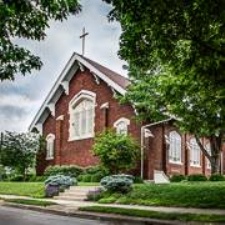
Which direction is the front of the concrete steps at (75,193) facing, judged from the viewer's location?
facing the viewer and to the left of the viewer

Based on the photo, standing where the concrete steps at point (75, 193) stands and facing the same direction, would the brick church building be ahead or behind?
behind

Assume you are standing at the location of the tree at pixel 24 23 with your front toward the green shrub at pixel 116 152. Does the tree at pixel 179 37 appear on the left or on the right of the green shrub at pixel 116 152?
right

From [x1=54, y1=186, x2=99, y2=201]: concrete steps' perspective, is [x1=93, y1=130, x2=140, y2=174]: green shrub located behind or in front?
behind

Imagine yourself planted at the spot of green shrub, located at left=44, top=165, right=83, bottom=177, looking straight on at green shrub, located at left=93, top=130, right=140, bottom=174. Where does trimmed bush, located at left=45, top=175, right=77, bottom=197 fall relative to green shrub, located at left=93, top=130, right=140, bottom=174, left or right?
right

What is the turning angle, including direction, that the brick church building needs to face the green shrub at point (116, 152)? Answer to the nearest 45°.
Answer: approximately 45° to its left

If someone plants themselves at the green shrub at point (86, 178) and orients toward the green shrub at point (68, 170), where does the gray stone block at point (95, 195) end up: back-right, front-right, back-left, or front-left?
back-left

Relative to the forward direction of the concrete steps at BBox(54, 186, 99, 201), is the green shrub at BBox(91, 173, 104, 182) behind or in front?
behind

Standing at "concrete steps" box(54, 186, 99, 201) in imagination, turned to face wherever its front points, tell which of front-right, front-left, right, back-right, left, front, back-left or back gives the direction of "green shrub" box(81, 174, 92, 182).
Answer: back-right

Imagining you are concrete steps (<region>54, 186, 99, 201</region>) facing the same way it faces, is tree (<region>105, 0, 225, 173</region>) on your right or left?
on your left

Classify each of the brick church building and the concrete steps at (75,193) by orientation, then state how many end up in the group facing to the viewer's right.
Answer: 0

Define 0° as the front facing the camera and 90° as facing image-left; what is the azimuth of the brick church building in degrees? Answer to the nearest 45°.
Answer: approximately 45°

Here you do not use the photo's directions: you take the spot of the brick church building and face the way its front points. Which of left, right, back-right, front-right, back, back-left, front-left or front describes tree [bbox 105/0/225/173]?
front-left
